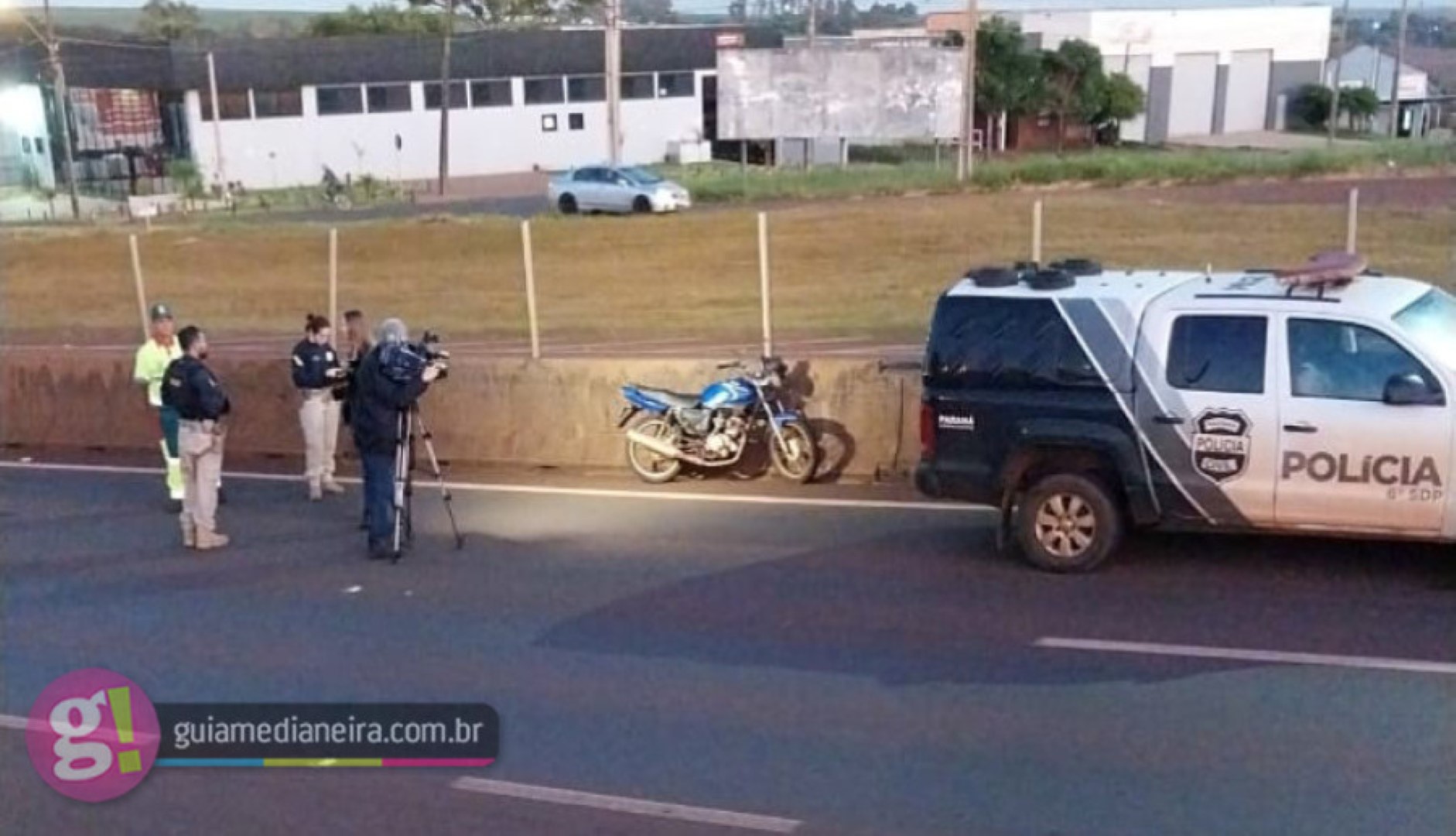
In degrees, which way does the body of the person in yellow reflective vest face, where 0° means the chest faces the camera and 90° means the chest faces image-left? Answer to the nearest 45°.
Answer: approximately 0°

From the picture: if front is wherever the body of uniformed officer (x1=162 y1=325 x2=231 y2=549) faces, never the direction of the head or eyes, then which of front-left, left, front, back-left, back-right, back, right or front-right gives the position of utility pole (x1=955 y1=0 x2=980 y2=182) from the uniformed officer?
front-left

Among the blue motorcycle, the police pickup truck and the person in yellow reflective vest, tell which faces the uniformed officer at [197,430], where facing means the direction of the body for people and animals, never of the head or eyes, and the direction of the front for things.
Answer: the person in yellow reflective vest

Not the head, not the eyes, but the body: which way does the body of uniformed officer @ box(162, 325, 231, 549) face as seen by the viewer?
to the viewer's right

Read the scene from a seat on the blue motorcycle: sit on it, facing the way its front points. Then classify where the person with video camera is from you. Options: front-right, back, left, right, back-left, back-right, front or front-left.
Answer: back-right

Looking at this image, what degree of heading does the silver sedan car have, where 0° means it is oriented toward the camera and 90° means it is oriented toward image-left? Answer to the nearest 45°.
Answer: approximately 315°

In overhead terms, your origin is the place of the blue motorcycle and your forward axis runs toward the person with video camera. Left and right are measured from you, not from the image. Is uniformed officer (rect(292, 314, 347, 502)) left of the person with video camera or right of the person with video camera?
right

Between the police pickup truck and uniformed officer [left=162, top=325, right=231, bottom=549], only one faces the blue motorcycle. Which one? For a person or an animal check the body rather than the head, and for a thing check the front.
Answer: the uniformed officer

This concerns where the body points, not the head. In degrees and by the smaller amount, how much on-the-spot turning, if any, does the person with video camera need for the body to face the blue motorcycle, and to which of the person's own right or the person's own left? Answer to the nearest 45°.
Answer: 0° — they already face it

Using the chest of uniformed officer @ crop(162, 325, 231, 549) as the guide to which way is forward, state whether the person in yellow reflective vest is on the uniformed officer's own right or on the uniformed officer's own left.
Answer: on the uniformed officer's own left

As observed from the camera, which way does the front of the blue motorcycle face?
facing to the right of the viewer

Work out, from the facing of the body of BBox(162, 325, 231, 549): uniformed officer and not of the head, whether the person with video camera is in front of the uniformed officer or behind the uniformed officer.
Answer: in front

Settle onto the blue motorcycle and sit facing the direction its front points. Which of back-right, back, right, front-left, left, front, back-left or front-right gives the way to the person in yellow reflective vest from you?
back
